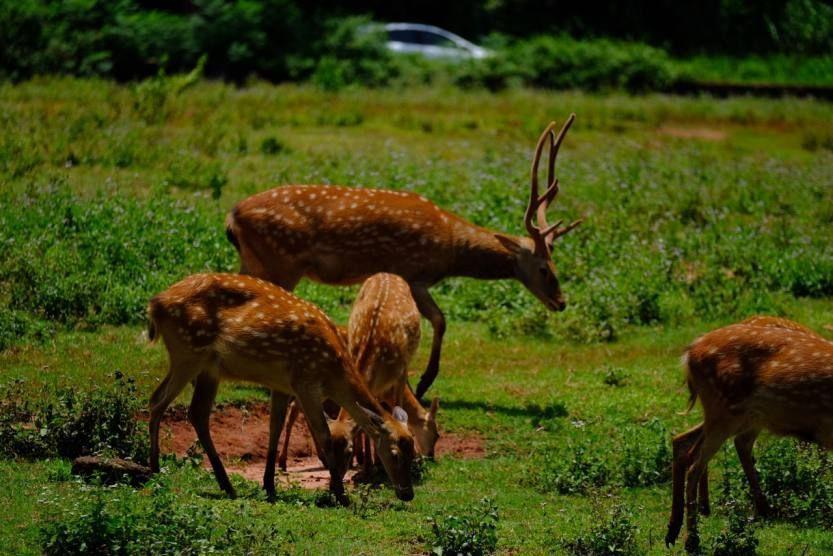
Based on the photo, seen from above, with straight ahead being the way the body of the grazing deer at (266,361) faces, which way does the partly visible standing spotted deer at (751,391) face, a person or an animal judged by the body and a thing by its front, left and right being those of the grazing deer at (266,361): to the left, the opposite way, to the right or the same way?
the same way

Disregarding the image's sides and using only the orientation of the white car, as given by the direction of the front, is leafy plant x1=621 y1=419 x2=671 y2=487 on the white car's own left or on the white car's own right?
on the white car's own right

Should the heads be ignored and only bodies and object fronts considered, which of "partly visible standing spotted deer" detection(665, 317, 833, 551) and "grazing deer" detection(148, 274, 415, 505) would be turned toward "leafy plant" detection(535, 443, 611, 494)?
"grazing deer" detection(148, 274, 415, 505)

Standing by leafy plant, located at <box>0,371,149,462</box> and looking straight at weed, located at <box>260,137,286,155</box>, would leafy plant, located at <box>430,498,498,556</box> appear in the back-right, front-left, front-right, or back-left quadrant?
back-right

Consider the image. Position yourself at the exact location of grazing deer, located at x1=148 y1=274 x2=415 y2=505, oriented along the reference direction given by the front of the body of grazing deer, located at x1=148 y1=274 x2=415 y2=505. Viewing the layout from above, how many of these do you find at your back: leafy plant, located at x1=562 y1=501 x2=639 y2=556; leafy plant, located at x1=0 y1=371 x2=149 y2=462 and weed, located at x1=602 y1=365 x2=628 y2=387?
1

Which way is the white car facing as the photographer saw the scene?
facing to the right of the viewer

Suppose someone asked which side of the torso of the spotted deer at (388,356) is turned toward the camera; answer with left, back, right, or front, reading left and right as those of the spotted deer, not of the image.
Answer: front

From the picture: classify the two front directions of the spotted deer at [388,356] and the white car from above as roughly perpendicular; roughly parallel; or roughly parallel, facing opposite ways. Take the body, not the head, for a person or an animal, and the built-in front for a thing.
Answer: roughly perpendicular

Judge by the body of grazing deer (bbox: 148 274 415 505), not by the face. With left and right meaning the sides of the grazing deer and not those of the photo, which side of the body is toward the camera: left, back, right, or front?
right

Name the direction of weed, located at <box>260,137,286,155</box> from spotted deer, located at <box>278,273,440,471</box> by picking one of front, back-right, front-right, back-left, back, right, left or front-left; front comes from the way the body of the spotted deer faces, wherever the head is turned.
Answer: back

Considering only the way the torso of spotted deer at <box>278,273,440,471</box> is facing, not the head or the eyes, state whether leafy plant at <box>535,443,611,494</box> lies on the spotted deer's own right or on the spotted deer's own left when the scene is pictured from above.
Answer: on the spotted deer's own left

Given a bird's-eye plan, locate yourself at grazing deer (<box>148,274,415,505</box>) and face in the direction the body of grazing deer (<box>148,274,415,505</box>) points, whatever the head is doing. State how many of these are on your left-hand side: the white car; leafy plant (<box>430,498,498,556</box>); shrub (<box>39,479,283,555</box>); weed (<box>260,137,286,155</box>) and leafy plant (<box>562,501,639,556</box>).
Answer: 2

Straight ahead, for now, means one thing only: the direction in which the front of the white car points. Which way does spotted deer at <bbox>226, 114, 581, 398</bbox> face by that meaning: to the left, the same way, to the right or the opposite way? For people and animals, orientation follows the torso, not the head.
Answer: the same way

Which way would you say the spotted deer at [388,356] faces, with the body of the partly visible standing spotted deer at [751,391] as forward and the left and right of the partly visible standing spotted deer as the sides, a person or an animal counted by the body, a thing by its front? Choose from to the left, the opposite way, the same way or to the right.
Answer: to the right

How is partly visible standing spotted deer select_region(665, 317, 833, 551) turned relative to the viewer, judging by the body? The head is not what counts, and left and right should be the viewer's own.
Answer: facing to the right of the viewer

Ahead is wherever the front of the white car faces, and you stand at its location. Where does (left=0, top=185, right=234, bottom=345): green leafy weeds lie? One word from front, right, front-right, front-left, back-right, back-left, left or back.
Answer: right

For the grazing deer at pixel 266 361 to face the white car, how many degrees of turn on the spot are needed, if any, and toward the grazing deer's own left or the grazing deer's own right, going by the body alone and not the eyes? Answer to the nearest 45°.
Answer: approximately 90° to the grazing deer's own left

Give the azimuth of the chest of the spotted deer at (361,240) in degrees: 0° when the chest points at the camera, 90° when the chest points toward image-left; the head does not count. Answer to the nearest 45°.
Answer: approximately 270°

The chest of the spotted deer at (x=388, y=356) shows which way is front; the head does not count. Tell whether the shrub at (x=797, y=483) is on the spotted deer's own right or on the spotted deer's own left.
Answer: on the spotted deer's own left
